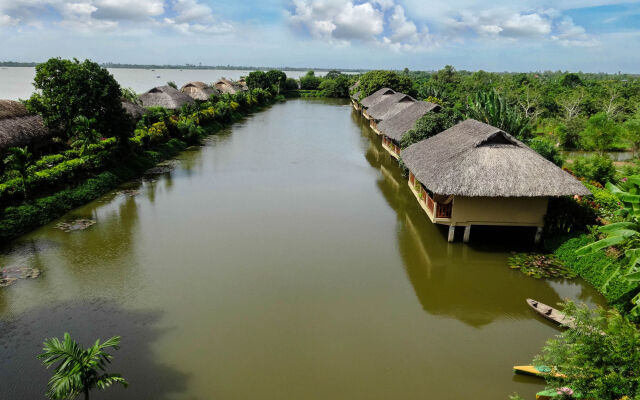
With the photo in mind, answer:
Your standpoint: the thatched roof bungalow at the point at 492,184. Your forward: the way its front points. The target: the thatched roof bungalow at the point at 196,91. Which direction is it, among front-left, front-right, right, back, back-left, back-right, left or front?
front-right

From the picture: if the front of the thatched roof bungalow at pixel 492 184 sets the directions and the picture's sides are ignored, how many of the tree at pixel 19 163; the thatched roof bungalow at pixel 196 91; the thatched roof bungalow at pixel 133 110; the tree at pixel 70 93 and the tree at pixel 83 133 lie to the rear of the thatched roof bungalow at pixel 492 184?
0

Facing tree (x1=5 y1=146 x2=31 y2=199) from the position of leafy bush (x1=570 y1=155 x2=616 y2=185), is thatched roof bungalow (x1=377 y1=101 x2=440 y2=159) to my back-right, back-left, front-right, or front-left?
front-right

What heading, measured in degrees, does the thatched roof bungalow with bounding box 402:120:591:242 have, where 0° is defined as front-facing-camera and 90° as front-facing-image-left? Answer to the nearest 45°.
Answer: approximately 90°

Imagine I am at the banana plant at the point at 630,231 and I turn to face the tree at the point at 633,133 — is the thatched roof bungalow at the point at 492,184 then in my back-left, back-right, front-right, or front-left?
front-left

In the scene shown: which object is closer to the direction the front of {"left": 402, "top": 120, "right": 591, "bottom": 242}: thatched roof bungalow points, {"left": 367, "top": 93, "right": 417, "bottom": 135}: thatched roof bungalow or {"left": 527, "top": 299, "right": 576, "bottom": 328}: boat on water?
the thatched roof bungalow

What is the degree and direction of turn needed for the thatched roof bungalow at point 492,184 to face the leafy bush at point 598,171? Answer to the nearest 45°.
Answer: approximately 135° to its right

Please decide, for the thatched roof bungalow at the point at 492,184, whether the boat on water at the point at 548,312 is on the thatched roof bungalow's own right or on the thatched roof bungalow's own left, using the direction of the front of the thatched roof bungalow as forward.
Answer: on the thatched roof bungalow's own left

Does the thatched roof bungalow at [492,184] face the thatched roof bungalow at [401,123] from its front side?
no

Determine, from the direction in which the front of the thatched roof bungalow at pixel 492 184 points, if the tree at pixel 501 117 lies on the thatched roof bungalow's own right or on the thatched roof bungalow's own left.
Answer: on the thatched roof bungalow's own right

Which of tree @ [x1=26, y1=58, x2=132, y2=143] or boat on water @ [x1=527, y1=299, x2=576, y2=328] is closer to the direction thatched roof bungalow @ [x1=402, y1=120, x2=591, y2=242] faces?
the tree

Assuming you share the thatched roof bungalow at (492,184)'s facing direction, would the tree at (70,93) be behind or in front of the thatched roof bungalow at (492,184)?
in front

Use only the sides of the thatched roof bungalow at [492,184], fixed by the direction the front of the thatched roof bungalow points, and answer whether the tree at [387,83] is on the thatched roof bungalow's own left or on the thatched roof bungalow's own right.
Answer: on the thatched roof bungalow's own right

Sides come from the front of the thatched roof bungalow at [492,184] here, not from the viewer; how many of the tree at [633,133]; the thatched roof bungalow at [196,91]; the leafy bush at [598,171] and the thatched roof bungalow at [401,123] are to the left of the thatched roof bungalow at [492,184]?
0

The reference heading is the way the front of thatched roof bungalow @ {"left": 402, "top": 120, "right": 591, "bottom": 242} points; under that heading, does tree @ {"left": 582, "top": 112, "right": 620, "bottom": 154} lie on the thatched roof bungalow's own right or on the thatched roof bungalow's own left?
on the thatched roof bungalow's own right

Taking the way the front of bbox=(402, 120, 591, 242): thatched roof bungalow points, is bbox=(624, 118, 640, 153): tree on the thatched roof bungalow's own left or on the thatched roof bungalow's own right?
on the thatched roof bungalow's own right
